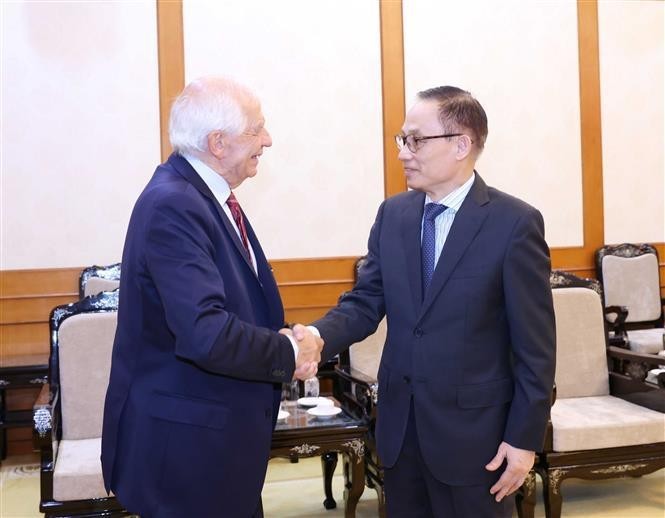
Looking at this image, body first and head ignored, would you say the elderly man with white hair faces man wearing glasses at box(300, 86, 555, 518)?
yes

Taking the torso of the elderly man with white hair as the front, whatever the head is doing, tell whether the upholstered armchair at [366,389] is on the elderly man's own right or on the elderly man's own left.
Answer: on the elderly man's own left

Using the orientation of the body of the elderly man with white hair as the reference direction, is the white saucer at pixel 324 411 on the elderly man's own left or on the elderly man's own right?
on the elderly man's own left

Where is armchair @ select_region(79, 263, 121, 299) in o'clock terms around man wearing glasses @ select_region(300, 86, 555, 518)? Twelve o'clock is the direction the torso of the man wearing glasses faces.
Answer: The armchair is roughly at 3 o'clock from the man wearing glasses.

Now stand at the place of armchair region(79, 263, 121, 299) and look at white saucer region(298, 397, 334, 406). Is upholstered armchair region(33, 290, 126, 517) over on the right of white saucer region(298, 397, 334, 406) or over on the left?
right

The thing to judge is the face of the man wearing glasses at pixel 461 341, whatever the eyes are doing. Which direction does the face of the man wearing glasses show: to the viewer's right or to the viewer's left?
to the viewer's left

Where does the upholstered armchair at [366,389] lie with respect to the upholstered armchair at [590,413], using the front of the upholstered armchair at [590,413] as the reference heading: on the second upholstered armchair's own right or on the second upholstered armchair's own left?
on the second upholstered armchair's own right

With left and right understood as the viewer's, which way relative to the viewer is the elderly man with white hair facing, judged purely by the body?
facing to the right of the viewer

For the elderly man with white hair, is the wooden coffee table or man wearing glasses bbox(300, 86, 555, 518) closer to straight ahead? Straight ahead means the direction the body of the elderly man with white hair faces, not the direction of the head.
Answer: the man wearing glasses
